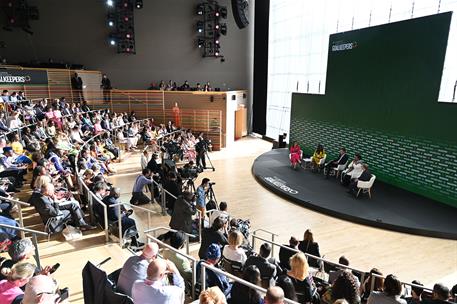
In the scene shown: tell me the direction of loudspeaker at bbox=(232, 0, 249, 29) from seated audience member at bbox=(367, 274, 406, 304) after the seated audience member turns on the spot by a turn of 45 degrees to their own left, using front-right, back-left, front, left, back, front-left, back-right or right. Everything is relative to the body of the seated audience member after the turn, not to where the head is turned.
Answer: front

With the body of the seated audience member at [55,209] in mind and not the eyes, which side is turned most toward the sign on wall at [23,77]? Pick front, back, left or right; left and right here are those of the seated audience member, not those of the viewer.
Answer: left

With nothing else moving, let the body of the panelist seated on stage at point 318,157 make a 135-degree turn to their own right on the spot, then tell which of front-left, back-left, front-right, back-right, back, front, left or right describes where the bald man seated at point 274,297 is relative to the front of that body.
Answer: back

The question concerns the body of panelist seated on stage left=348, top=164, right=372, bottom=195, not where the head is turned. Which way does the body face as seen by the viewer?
to the viewer's left

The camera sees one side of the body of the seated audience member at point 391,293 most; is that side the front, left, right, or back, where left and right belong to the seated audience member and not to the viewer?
back

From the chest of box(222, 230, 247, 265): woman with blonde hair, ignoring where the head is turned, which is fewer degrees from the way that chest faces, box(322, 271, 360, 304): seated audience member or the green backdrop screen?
the green backdrop screen

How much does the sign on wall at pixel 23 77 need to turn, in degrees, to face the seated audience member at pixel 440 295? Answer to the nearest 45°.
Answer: approximately 45° to its left

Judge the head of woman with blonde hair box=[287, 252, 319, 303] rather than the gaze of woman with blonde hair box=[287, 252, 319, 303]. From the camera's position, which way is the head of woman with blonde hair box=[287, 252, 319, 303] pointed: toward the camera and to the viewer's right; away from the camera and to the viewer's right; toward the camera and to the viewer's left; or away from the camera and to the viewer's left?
away from the camera and to the viewer's right

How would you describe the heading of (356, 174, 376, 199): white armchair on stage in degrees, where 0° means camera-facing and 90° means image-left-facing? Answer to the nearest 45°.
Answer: approximately 90°

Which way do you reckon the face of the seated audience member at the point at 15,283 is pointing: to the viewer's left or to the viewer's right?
to the viewer's right

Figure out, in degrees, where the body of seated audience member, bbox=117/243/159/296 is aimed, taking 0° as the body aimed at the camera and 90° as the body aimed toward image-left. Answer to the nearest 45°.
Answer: approximately 225°

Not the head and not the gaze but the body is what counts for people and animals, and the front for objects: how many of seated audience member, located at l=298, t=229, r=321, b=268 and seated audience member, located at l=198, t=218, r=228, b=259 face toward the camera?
0

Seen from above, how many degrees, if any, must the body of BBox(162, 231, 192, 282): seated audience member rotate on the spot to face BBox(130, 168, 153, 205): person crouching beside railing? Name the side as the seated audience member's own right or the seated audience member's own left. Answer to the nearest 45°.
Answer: approximately 45° to the seated audience member's own left

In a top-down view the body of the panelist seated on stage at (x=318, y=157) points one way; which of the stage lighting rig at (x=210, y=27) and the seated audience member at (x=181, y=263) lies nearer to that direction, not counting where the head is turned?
the seated audience member

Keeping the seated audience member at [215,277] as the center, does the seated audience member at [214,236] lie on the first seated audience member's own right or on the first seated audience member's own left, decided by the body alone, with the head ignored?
on the first seated audience member's own left

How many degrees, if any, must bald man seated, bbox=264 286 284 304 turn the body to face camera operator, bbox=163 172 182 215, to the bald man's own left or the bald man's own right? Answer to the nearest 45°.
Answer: approximately 45° to the bald man's own left
